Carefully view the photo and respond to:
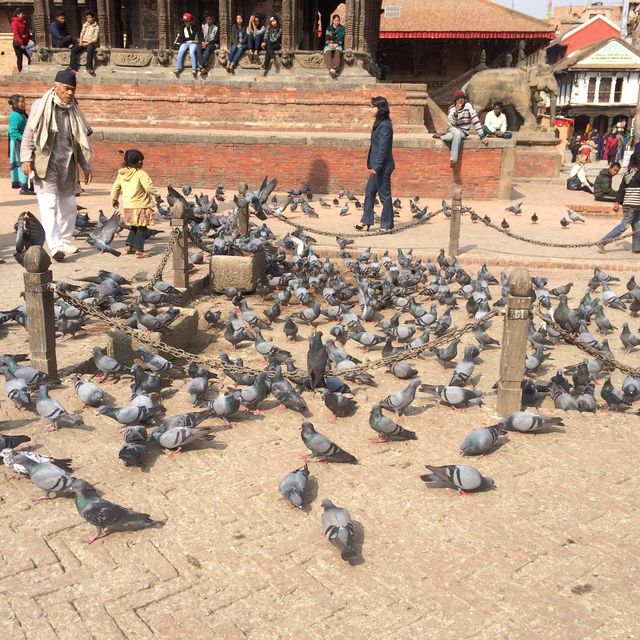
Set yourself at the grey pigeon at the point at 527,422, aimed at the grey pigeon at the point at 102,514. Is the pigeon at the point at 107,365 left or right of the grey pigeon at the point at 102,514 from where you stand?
right

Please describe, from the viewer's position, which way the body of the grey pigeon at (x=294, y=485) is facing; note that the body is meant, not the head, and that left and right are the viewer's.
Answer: facing the viewer and to the left of the viewer

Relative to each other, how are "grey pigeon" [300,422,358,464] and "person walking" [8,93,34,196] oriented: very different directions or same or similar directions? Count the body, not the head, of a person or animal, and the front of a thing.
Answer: very different directions

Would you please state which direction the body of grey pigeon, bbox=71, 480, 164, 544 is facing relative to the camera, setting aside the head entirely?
to the viewer's left

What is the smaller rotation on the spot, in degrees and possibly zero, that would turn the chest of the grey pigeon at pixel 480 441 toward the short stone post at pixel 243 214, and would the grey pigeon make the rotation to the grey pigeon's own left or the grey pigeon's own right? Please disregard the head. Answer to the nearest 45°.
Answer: approximately 90° to the grey pigeon's own right

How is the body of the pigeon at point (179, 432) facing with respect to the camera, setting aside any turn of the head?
to the viewer's left

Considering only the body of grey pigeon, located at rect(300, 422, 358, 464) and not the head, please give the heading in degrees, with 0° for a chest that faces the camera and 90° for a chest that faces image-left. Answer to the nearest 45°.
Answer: approximately 90°

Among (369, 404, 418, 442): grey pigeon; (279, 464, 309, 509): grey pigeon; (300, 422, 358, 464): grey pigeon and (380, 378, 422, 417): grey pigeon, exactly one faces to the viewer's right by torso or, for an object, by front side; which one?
(380, 378, 422, 417): grey pigeon
